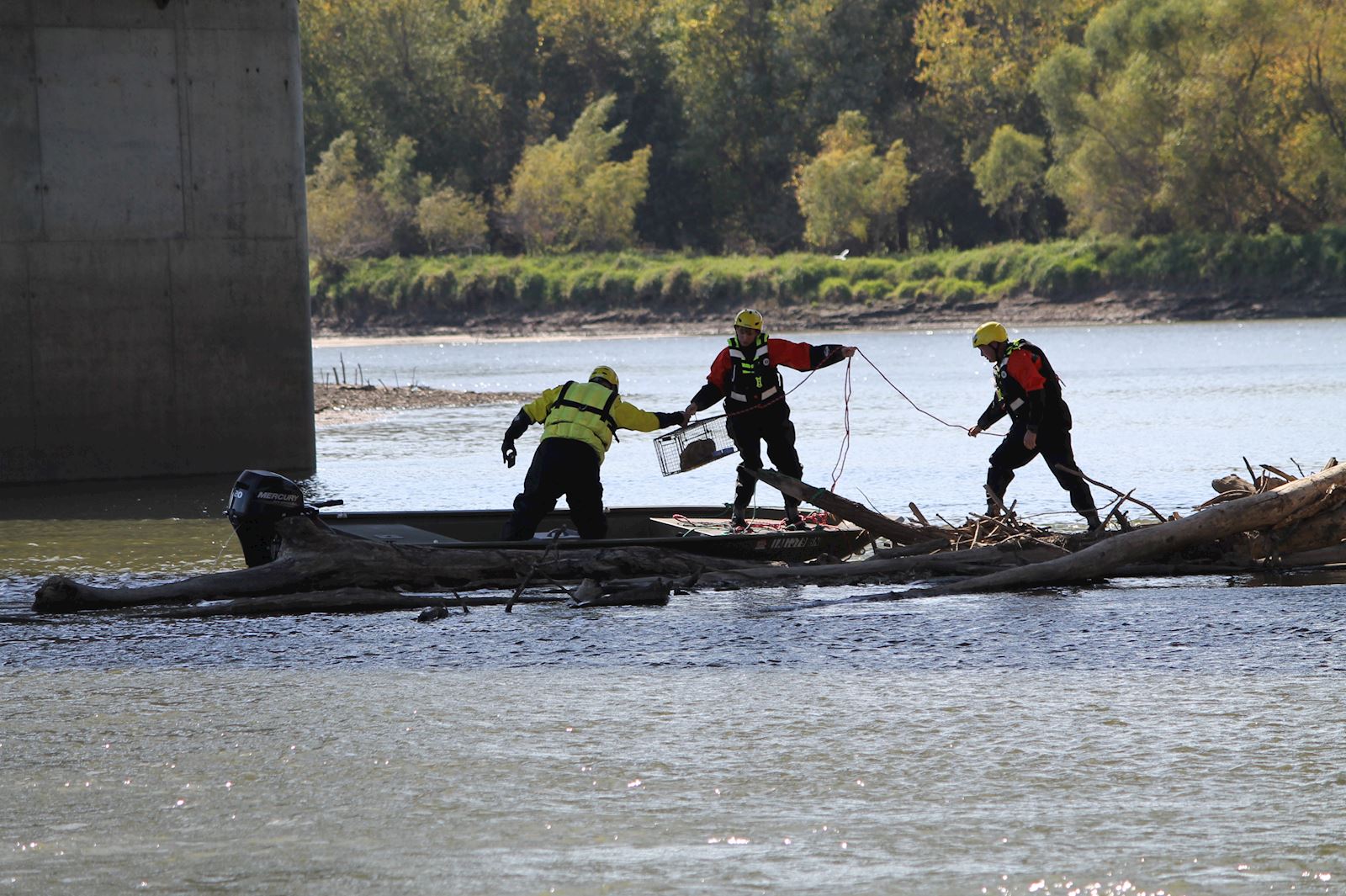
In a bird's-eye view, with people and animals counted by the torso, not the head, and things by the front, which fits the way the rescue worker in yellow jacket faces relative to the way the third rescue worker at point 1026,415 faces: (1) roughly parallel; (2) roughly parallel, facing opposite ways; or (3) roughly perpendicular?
roughly perpendicular

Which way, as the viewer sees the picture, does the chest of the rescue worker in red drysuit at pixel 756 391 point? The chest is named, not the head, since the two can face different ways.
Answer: toward the camera

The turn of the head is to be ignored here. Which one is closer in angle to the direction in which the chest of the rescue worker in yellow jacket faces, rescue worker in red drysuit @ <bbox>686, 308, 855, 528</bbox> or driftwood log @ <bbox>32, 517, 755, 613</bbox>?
the rescue worker in red drysuit

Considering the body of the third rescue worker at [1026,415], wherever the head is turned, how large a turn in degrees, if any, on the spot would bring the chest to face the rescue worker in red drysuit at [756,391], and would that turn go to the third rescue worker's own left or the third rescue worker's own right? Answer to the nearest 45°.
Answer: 0° — they already face them

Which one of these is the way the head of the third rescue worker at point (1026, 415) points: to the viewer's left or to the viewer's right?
to the viewer's left

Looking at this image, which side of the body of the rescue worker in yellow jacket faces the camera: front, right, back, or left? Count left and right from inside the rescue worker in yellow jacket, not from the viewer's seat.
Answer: back

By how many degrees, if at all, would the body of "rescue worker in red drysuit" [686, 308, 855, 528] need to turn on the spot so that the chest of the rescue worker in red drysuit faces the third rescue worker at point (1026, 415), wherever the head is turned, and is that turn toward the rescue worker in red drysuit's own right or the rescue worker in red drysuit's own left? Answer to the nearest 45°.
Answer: approximately 90° to the rescue worker in red drysuit's own left

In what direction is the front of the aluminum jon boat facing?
to the viewer's right

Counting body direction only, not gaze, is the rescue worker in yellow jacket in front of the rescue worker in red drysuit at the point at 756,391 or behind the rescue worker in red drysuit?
in front

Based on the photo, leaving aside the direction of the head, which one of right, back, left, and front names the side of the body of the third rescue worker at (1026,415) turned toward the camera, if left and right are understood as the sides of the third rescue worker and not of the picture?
left

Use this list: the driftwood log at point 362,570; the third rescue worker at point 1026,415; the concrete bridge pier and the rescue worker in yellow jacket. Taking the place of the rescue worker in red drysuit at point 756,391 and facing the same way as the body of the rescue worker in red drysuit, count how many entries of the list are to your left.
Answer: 1

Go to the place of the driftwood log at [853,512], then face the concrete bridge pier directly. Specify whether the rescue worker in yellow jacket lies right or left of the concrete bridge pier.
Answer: left

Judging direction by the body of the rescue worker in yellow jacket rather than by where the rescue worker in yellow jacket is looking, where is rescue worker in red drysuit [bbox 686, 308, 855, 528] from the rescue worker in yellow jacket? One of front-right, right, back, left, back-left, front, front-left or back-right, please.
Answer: front-right

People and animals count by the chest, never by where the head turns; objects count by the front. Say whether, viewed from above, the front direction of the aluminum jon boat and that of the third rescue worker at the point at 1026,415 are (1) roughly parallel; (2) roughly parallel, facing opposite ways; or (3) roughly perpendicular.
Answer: roughly parallel, facing opposite ways

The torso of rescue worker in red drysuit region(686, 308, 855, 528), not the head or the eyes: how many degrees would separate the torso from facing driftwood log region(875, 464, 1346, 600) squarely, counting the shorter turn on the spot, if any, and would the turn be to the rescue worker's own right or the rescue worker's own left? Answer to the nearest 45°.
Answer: approximately 45° to the rescue worker's own left

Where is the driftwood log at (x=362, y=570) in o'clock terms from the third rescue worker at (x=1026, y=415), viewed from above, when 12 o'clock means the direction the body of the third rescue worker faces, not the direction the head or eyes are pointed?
The driftwood log is roughly at 11 o'clock from the third rescue worker.

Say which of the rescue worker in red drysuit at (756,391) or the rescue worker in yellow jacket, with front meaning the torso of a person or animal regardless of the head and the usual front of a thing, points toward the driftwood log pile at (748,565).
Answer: the rescue worker in red drysuit
